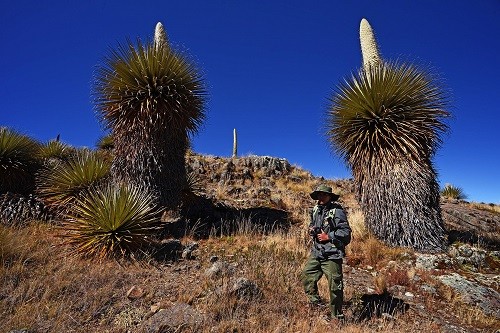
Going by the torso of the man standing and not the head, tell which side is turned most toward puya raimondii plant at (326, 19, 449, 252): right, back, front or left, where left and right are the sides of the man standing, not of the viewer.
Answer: back

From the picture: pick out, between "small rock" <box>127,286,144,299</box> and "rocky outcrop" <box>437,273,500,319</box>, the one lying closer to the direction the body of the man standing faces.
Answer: the small rock

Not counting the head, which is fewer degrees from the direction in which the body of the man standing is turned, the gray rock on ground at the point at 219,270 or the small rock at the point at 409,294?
the gray rock on ground

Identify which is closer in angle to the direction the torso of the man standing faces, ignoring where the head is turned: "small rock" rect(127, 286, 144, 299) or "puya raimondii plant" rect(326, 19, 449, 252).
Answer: the small rock

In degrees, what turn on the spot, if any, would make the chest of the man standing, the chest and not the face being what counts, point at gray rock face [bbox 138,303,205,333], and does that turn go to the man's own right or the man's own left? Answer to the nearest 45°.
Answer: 0° — they already face it

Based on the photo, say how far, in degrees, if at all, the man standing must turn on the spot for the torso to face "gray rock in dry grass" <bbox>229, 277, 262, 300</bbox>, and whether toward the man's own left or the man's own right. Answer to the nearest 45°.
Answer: approximately 45° to the man's own right

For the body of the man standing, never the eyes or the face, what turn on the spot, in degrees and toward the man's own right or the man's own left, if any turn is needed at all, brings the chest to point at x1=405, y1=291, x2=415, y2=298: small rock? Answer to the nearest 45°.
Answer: approximately 180°

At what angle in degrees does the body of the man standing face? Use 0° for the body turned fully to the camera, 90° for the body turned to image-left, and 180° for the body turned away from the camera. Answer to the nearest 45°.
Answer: approximately 45°
